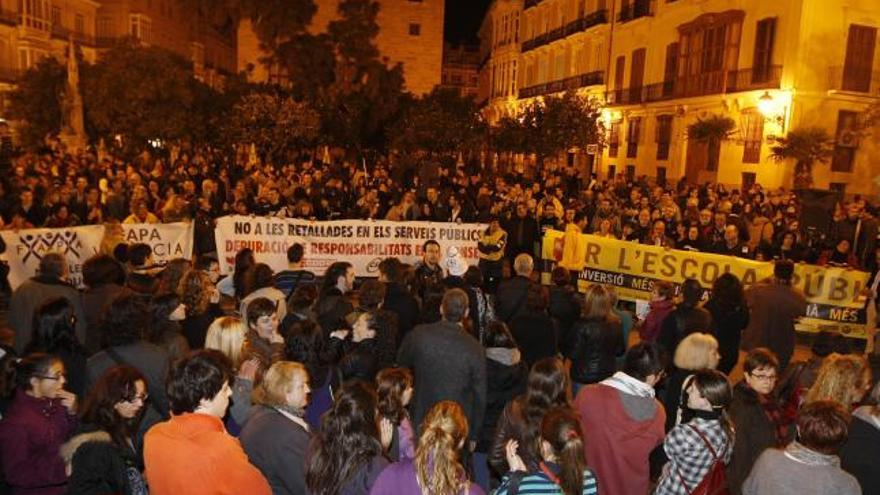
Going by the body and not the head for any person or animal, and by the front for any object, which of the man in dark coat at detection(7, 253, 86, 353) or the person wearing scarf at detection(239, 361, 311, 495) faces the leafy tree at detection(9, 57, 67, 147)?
the man in dark coat

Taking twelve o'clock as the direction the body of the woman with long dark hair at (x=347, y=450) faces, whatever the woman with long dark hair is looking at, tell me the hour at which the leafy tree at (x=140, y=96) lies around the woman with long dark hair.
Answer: The leafy tree is roughly at 10 o'clock from the woman with long dark hair.

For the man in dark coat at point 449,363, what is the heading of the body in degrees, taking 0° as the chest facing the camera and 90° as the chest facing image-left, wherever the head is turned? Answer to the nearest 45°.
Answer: approximately 180°

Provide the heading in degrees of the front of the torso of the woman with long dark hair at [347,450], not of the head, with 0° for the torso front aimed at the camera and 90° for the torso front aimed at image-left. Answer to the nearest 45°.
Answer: approximately 225°

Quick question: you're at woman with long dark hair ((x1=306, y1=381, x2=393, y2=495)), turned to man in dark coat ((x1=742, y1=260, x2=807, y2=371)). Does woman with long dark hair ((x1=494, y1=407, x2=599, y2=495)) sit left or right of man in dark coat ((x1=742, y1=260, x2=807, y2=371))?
right

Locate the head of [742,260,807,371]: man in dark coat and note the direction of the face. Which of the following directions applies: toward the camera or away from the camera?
away from the camera

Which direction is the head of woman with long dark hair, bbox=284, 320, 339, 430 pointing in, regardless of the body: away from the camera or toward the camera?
away from the camera

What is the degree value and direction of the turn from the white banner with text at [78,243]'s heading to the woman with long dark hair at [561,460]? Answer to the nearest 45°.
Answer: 0° — it already faces them

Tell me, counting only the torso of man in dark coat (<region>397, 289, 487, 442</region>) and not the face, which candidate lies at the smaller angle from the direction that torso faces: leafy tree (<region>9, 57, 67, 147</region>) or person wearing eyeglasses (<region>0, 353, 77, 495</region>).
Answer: the leafy tree

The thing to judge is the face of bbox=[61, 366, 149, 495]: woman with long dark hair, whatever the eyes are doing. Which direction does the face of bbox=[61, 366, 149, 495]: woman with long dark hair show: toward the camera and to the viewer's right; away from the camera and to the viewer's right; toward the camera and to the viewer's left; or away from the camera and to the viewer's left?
toward the camera and to the viewer's right
